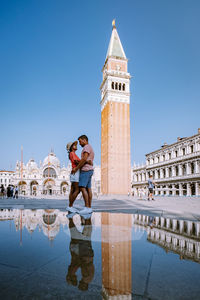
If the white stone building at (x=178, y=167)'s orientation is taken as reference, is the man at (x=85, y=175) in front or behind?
in front

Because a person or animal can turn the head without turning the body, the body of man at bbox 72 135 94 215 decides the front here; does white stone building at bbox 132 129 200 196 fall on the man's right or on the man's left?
on the man's right

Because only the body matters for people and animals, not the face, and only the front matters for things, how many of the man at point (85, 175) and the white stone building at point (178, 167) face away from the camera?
0

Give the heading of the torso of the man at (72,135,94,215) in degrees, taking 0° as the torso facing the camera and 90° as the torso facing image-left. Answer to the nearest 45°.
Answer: approximately 90°

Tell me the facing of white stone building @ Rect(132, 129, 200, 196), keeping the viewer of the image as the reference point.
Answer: facing the viewer and to the left of the viewer

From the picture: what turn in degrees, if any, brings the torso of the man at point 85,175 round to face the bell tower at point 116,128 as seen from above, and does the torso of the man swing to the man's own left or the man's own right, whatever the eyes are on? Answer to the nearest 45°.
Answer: approximately 90° to the man's own right
